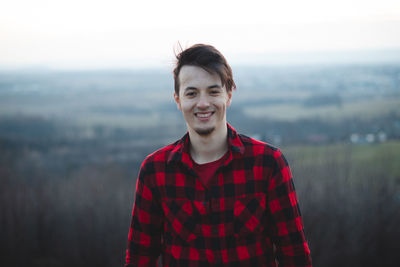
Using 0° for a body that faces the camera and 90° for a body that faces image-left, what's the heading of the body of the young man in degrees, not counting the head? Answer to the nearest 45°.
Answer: approximately 0°
